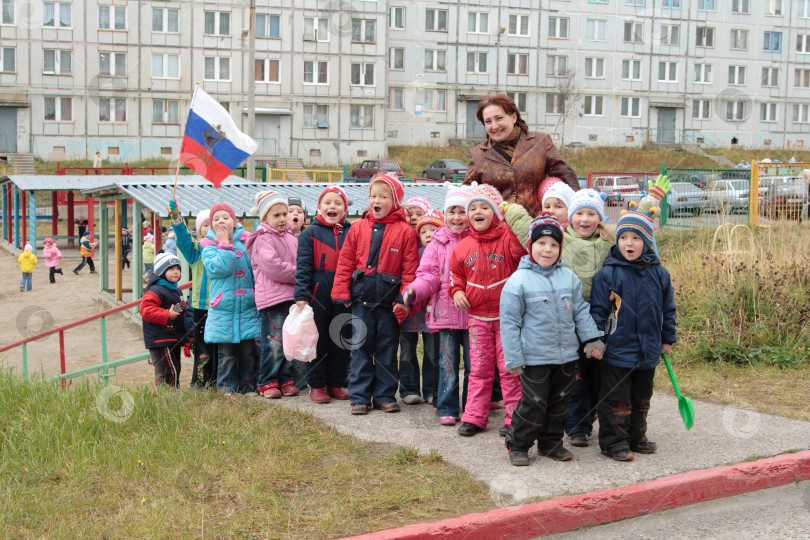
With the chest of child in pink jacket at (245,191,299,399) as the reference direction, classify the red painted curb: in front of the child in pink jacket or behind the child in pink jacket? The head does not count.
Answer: in front

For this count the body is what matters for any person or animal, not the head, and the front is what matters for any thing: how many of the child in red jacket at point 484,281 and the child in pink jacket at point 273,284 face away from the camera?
0

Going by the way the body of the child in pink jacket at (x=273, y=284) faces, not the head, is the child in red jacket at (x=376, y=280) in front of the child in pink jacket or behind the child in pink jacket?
in front

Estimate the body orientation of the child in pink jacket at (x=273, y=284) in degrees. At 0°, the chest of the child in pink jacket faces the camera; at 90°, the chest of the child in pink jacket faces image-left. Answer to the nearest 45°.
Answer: approximately 315°
